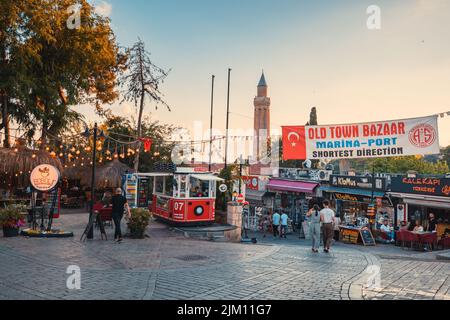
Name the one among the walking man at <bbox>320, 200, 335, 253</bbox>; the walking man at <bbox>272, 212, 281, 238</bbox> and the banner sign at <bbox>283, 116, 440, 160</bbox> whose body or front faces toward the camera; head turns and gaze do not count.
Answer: the banner sign

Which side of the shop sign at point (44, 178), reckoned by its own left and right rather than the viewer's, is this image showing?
front

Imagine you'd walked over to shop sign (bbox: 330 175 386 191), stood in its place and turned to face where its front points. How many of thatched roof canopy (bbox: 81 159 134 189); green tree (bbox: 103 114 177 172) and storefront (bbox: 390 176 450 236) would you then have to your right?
2

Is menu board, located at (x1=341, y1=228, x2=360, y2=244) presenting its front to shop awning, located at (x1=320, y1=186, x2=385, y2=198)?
no

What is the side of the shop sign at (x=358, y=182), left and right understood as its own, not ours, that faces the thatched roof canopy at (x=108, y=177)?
right

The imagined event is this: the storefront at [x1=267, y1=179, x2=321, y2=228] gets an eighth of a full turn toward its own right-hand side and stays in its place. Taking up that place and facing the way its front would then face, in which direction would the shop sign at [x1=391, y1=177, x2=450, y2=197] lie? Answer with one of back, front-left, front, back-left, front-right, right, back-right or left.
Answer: left

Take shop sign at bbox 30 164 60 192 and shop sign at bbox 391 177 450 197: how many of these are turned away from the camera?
0

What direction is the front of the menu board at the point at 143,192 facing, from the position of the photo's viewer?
facing the viewer

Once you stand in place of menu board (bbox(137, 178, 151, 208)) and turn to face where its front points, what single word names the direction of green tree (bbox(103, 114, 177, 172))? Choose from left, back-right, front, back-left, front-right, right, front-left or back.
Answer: back

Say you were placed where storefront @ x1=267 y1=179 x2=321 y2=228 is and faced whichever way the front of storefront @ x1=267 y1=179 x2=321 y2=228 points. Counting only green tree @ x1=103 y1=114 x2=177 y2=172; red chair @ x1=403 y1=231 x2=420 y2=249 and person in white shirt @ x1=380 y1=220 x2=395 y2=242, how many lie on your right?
1

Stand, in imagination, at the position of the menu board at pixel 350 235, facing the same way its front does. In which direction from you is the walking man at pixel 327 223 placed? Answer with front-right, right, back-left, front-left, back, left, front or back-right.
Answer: front

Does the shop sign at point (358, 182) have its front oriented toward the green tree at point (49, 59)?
no

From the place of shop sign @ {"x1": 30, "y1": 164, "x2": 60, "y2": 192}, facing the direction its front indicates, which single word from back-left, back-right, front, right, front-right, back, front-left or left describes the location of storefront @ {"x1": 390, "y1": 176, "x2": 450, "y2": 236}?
left

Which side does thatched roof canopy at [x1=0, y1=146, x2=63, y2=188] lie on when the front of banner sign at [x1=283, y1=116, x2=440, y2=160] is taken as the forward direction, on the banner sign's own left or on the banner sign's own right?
on the banner sign's own right

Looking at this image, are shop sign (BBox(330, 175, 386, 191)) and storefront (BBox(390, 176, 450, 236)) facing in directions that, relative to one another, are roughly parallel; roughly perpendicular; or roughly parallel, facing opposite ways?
roughly parallel

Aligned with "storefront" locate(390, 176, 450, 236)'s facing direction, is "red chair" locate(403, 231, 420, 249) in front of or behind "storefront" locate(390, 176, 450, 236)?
in front
